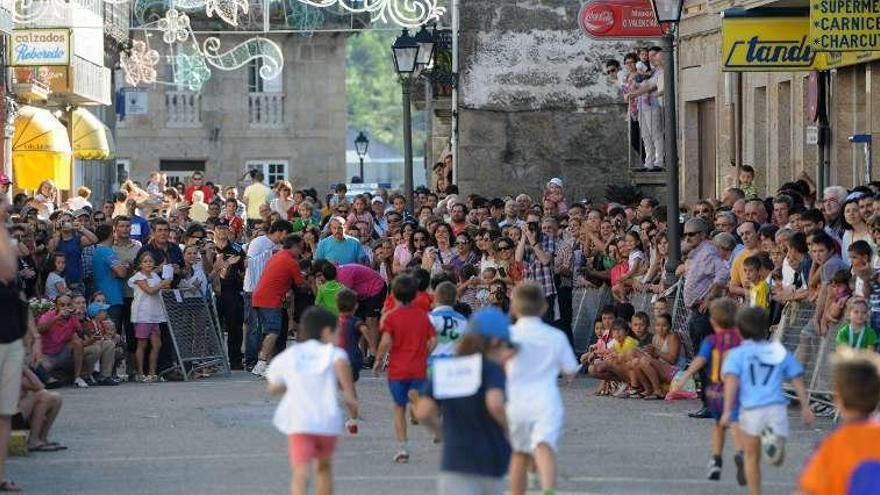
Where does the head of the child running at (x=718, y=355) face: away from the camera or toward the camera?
away from the camera

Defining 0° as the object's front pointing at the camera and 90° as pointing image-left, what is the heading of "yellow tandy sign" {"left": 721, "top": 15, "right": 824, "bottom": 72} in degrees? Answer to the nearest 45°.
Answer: approximately 0°

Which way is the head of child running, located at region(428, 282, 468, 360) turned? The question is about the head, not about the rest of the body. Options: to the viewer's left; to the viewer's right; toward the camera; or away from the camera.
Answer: away from the camera

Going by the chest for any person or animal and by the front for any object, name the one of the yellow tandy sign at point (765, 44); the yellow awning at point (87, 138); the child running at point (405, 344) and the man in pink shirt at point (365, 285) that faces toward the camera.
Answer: the yellow tandy sign

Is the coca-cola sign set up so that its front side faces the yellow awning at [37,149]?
no

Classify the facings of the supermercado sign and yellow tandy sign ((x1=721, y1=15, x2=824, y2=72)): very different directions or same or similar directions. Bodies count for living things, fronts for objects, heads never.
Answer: same or similar directions

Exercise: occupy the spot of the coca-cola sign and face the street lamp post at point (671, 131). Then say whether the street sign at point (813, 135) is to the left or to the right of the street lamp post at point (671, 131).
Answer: left

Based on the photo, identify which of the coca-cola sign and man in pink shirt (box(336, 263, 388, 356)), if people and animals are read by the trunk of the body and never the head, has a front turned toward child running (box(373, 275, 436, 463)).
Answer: the coca-cola sign

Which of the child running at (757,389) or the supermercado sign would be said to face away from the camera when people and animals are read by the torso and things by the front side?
the child running

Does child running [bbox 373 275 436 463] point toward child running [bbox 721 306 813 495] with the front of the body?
no

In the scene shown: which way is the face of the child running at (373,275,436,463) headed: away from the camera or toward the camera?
away from the camera

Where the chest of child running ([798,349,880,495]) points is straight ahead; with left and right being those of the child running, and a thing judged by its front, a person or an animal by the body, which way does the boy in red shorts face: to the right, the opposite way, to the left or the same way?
the same way

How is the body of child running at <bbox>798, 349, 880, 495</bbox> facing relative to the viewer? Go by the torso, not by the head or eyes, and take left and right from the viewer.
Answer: facing away from the viewer

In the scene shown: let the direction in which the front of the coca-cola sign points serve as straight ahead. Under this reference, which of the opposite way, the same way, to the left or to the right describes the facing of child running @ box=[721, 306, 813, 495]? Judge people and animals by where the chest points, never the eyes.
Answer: the opposite way

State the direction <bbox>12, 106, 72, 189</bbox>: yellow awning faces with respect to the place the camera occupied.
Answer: facing to the right of the viewer

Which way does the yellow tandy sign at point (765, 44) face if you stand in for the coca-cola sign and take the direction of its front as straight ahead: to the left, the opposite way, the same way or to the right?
the same way

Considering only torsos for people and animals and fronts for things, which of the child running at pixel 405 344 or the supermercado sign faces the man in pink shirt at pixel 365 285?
the child running

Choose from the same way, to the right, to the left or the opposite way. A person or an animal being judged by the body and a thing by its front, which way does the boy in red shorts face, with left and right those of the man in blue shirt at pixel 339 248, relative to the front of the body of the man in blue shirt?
the opposite way
